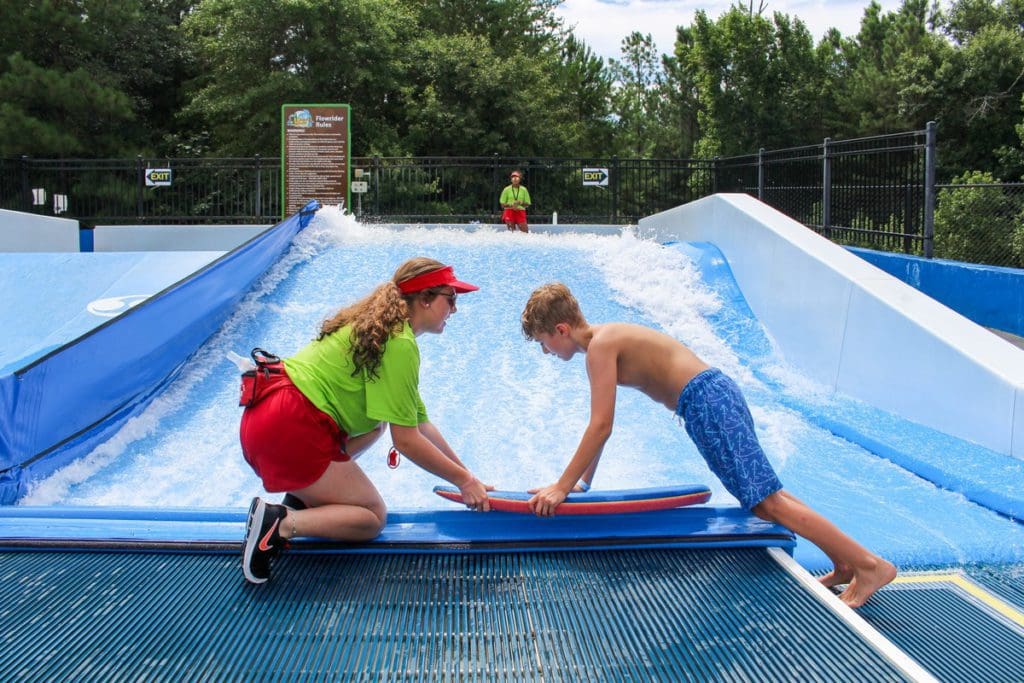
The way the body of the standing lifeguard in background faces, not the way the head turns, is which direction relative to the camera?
toward the camera

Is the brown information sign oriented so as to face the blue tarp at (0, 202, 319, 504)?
yes

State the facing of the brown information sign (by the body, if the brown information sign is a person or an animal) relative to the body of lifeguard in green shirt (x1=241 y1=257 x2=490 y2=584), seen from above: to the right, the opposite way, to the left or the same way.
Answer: to the right

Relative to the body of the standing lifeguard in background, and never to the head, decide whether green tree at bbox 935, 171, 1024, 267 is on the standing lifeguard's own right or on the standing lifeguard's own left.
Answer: on the standing lifeguard's own left

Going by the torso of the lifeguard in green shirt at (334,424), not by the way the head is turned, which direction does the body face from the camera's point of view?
to the viewer's right

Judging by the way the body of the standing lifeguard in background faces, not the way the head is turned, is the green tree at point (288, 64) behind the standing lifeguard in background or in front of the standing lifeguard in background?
behind

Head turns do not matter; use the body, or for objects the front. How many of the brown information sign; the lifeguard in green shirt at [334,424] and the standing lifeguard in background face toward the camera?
2

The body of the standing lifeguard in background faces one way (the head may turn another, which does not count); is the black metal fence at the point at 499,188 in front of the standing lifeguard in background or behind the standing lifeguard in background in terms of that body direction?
behind

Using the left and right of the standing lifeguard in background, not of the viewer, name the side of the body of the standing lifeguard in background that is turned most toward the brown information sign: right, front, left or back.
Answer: right

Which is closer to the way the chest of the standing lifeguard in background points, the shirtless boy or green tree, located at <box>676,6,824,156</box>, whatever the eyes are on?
the shirtless boy

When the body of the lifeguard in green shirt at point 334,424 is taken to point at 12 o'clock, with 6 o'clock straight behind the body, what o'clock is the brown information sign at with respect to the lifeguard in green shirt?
The brown information sign is roughly at 9 o'clock from the lifeguard in green shirt.

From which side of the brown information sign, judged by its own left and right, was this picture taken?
front

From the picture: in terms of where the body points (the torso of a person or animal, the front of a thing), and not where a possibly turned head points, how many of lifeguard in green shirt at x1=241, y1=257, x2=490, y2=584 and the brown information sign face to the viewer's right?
1

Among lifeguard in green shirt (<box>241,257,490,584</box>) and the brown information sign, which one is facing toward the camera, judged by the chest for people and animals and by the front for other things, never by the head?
the brown information sign

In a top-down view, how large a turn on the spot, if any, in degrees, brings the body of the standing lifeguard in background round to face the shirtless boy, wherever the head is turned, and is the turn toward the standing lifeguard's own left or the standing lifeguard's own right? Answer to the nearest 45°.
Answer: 0° — they already face them

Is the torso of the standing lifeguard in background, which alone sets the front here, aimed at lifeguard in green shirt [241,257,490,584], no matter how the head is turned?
yes
